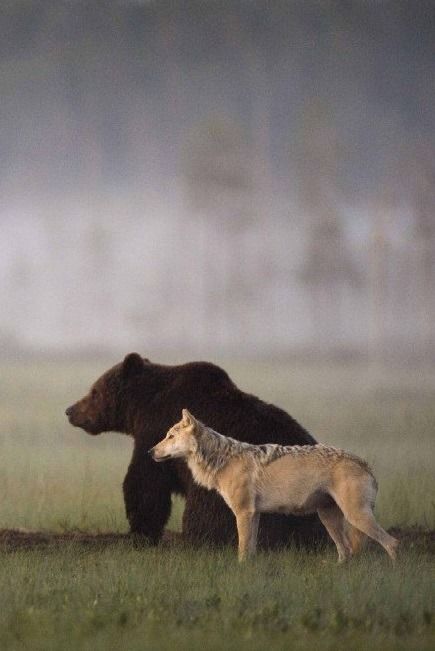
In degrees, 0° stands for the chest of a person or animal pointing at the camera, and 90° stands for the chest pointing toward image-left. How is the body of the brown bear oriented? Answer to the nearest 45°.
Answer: approximately 90°

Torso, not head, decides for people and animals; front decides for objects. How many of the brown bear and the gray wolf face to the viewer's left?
2

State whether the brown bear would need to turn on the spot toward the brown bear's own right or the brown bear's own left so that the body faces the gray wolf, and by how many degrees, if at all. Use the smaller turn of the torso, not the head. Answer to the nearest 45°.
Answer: approximately 135° to the brown bear's own left

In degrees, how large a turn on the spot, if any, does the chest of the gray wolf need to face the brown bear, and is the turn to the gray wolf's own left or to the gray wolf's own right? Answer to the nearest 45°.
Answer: approximately 45° to the gray wolf's own right

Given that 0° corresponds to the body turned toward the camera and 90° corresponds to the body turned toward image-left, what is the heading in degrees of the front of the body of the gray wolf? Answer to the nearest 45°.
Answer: approximately 90°
